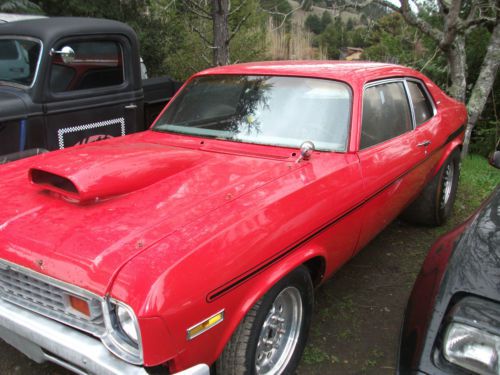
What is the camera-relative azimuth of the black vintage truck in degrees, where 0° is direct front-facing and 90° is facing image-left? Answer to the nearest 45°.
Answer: approximately 45°

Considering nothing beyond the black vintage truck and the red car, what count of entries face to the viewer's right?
0

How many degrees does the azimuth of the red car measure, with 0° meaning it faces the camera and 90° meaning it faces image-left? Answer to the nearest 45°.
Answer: approximately 45°

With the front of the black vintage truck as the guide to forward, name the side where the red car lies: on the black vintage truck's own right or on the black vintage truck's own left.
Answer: on the black vintage truck's own left

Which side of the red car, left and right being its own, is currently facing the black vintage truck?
right
